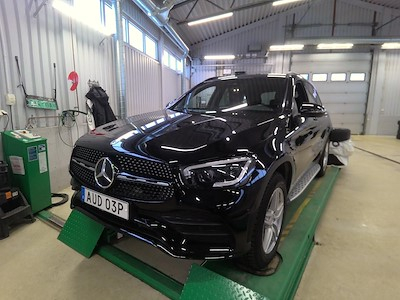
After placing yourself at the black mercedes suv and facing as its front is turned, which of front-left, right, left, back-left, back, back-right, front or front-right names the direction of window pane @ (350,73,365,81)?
back

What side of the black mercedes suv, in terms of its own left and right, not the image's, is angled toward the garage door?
back

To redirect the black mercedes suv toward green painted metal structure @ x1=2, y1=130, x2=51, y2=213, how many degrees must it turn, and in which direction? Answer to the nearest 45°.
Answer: approximately 90° to its right

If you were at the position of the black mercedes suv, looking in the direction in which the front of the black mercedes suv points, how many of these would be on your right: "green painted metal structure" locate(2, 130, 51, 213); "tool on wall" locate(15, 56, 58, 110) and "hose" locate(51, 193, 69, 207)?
3

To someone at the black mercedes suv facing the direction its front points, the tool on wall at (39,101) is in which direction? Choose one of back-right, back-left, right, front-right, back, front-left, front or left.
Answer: right

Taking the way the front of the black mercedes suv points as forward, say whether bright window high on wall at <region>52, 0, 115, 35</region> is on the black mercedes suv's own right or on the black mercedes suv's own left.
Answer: on the black mercedes suv's own right

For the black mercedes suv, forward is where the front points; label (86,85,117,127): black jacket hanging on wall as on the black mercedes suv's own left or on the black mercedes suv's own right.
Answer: on the black mercedes suv's own right

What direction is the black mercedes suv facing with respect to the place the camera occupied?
facing the viewer and to the left of the viewer

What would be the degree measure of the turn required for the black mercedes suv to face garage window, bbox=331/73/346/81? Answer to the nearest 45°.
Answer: approximately 180°

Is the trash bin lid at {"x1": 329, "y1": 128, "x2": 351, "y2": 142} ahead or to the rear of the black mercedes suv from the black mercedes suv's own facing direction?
to the rear

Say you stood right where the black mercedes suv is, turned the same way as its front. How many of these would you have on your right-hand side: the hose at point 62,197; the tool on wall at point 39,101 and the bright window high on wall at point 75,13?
3
